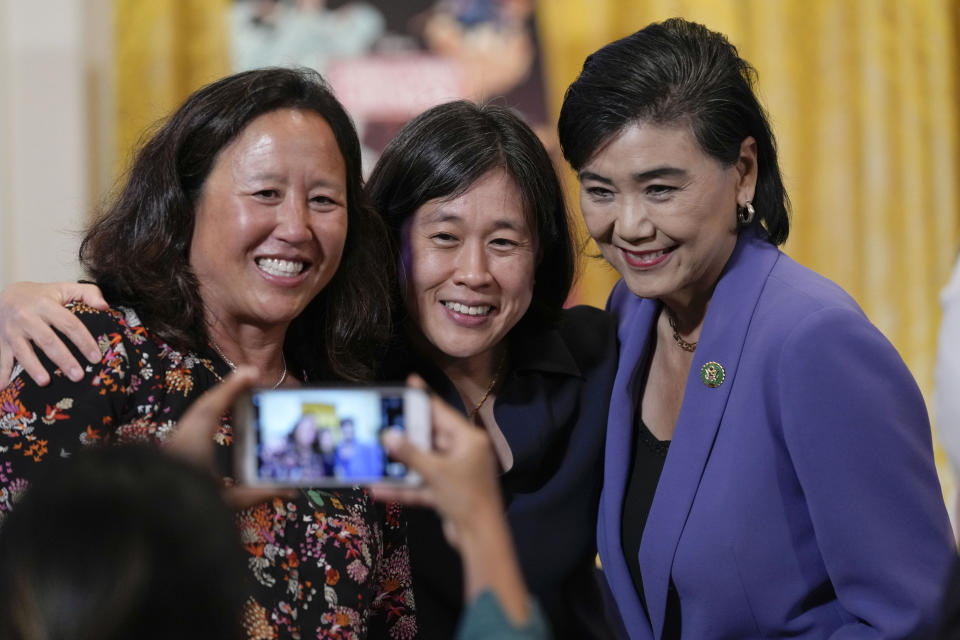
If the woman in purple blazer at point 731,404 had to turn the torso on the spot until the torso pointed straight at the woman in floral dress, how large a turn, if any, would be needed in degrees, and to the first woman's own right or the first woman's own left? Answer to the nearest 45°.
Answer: approximately 45° to the first woman's own right

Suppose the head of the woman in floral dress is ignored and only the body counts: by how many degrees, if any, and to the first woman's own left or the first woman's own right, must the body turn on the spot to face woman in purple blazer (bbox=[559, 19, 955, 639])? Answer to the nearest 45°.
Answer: approximately 45° to the first woman's own left

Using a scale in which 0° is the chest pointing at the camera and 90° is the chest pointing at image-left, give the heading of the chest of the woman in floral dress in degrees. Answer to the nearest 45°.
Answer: approximately 315°

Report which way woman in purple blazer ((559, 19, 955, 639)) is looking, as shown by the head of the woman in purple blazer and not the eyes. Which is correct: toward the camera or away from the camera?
toward the camera

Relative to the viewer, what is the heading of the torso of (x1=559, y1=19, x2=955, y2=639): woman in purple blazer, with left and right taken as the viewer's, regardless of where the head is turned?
facing the viewer and to the left of the viewer

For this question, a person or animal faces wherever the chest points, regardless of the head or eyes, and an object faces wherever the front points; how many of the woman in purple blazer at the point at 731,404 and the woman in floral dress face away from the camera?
0

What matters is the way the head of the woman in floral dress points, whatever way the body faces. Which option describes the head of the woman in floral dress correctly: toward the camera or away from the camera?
toward the camera
